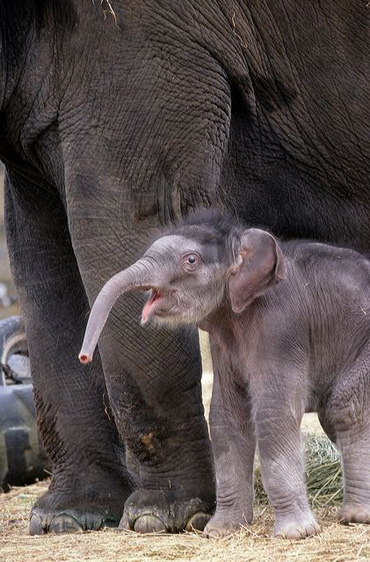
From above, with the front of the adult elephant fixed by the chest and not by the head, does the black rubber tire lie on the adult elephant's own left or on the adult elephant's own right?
on the adult elephant's own right

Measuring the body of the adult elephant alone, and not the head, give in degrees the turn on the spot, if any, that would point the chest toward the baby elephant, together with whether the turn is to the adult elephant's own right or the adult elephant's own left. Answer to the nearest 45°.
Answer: approximately 90° to the adult elephant's own left

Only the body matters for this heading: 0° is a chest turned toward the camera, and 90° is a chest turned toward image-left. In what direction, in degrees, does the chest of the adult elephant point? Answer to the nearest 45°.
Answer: approximately 45°
